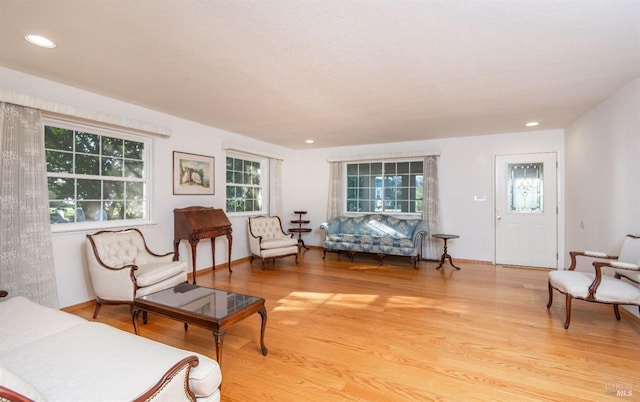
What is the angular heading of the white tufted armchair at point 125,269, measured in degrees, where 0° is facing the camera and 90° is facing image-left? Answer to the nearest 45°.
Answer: approximately 315°

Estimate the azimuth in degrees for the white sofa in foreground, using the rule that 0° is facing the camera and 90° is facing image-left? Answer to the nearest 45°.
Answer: approximately 225°

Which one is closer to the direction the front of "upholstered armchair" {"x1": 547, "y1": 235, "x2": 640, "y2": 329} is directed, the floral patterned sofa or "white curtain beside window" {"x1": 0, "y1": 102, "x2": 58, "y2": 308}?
the white curtain beside window

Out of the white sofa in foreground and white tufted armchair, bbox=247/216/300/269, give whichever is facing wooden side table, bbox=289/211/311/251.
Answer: the white sofa in foreground

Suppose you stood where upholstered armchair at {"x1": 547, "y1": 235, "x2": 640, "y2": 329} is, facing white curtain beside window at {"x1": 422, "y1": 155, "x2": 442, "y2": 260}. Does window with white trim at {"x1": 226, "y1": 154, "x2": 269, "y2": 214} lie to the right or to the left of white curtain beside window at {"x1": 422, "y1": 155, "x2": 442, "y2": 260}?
left

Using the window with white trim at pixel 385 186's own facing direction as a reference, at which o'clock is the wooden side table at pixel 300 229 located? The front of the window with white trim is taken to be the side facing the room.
The wooden side table is roughly at 3 o'clock from the window with white trim.

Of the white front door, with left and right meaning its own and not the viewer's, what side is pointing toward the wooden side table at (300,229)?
right

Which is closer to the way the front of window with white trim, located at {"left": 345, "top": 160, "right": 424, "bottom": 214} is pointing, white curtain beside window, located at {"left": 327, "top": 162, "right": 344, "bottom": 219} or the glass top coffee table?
the glass top coffee table

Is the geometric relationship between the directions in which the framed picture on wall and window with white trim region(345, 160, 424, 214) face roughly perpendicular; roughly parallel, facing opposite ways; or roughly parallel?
roughly perpendicular

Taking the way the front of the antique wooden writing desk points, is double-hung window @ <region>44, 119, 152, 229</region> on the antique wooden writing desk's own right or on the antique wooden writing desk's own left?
on the antique wooden writing desk's own right

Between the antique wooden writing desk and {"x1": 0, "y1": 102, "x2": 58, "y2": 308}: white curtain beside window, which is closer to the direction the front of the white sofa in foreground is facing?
the antique wooden writing desk

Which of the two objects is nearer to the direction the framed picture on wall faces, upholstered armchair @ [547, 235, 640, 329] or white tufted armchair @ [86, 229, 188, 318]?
the upholstered armchair

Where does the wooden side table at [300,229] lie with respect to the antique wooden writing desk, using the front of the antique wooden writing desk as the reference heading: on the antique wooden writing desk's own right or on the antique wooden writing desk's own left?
on the antique wooden writing desk's own left

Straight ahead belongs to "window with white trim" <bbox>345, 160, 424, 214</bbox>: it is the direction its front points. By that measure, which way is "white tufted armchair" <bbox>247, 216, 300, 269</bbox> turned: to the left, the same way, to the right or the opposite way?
to the left

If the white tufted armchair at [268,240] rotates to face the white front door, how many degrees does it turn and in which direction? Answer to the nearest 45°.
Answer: approximately 45° to its left
